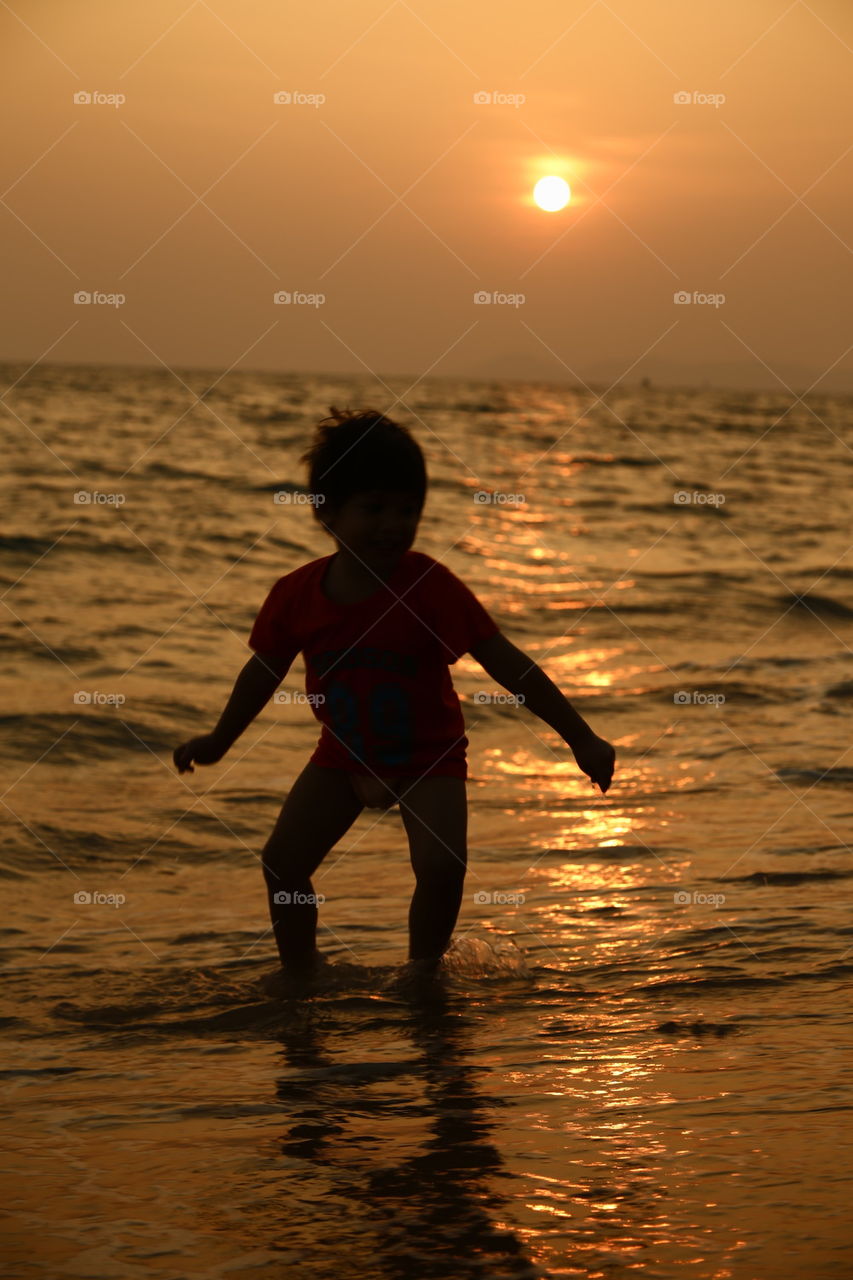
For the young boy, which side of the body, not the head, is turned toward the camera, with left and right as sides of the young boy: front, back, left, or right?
front
